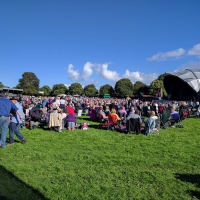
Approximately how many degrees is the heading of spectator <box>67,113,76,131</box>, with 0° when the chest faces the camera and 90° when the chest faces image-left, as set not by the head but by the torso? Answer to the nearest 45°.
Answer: approximately 180°

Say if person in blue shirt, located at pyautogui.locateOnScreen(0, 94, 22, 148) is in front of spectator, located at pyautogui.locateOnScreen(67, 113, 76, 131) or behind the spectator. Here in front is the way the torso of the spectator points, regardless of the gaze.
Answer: behind
